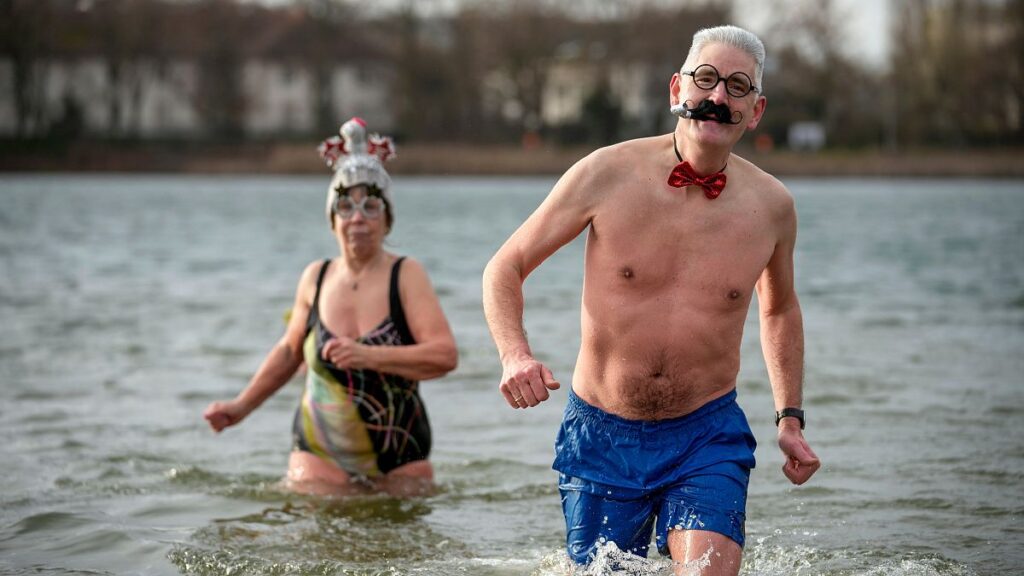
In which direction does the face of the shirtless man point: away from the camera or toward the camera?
toward the camera

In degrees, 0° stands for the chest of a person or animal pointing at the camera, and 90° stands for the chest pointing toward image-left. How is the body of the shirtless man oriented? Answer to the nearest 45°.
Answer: approximately 0°
